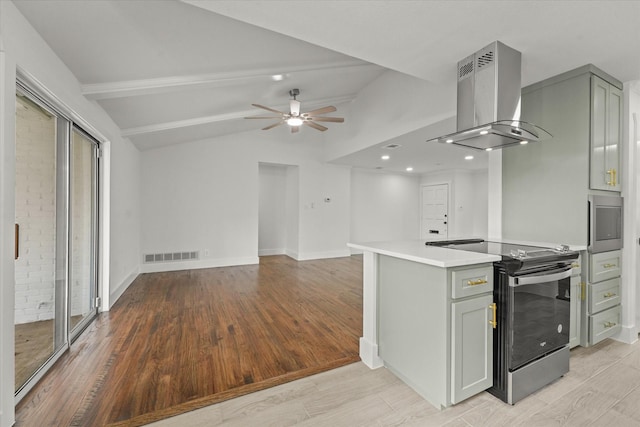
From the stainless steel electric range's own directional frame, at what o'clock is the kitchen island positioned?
The kitchen island is roughly at 3 o'clock from the stainless steel electric range.

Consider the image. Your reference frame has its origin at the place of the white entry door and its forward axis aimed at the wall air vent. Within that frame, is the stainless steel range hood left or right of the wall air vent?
left

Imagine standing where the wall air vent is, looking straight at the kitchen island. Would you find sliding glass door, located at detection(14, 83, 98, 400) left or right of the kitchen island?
right

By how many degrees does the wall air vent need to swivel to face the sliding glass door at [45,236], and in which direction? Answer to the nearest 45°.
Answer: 0° — it already faces it
